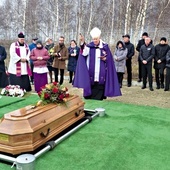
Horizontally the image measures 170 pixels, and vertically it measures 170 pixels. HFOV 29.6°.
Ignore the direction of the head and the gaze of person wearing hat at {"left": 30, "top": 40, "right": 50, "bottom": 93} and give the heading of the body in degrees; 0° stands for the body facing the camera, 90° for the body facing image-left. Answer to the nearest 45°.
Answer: approximately 0°

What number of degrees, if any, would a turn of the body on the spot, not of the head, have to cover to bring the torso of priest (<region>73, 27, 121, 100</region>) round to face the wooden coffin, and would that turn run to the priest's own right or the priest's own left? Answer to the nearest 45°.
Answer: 0° — they already face it

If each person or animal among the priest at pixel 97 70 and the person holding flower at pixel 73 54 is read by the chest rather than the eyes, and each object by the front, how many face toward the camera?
2

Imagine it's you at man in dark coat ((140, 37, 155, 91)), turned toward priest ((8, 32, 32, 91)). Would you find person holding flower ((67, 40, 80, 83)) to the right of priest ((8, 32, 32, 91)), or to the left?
right

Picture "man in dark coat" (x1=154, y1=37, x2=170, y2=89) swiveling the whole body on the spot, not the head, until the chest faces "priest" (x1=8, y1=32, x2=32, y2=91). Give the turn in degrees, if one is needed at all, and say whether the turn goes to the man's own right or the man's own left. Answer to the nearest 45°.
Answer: approximately 45° to the man's own right
